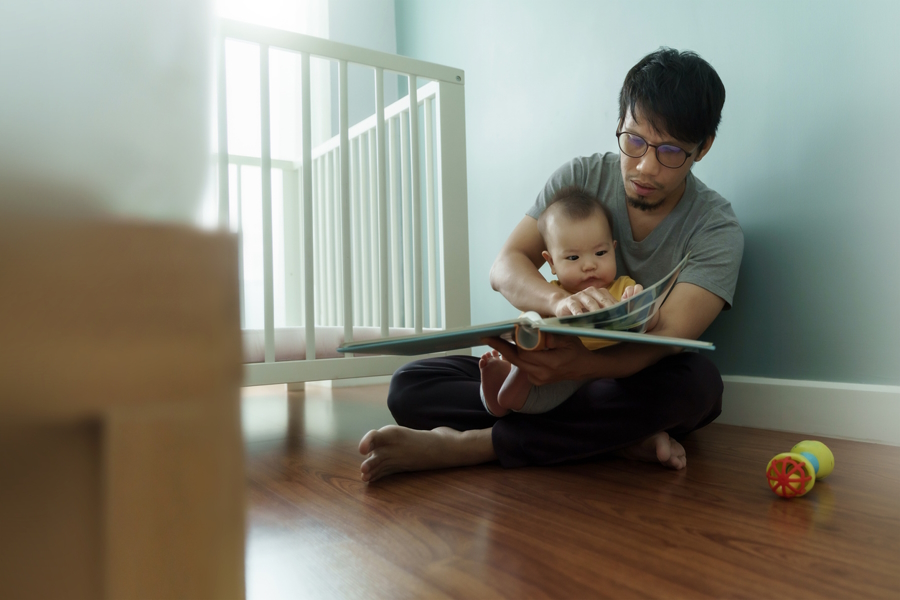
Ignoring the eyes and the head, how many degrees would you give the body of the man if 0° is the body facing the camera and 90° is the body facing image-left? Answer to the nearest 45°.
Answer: approximately 45°

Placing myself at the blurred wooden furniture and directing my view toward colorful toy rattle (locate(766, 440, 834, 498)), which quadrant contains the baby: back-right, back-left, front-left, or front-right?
front-left

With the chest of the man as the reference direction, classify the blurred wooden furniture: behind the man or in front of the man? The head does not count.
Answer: in front

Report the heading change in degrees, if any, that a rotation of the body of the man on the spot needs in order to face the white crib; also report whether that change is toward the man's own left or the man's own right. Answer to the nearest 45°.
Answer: approximately 90° to the man's own right

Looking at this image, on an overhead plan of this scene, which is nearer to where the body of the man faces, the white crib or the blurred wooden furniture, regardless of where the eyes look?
the blurred wooden furniture

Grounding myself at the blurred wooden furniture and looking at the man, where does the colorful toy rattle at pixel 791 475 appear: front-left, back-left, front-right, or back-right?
front-right
